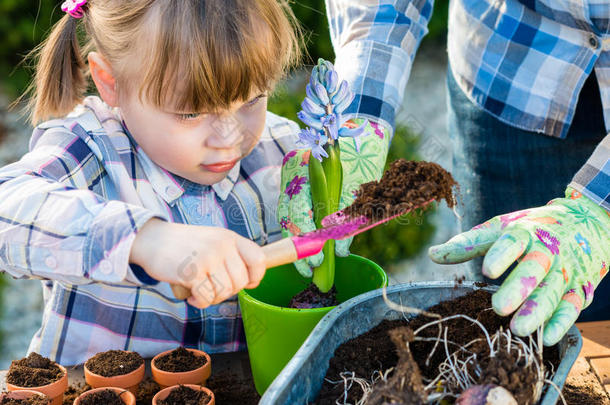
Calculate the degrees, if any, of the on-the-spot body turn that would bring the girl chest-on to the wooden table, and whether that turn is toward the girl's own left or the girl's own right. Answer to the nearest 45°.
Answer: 0° — they already face it

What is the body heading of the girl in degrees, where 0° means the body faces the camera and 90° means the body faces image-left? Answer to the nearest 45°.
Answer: approximately 315°

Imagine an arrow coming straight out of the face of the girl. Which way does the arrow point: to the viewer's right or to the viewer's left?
to the viewer's right
